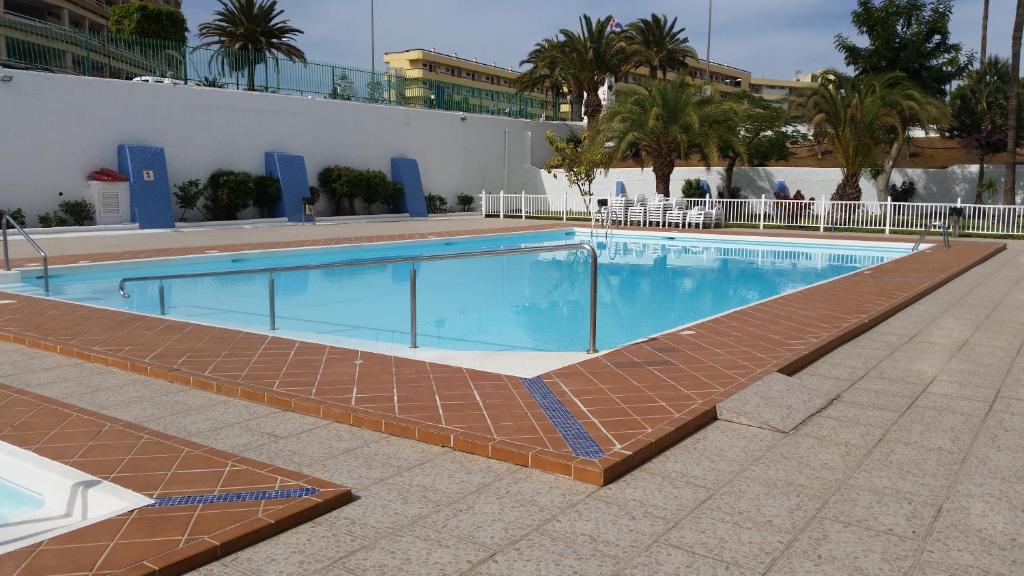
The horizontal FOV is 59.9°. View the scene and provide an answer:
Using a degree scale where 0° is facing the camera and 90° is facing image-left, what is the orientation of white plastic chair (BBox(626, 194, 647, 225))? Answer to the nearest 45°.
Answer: approximately 45°

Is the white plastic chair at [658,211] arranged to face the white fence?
no

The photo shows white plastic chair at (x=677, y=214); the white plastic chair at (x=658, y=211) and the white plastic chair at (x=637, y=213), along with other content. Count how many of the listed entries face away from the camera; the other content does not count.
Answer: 0

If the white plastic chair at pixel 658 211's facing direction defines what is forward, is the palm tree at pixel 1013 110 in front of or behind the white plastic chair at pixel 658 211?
behind

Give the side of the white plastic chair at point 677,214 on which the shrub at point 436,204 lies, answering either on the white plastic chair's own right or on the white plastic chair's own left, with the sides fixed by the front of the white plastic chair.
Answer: on the white plastic chair's own right

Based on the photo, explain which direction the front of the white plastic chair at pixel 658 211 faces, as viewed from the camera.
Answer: facing the viewer and to the left of the viewer

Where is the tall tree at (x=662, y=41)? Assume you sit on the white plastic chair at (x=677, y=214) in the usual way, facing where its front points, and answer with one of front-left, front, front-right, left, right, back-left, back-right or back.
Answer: back-right

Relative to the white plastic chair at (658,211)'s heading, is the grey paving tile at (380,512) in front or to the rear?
in front

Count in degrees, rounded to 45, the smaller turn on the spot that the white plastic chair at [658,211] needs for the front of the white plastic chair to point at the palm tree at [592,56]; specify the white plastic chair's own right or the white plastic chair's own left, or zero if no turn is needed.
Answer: approximately 135° to the white plastic chair's own right

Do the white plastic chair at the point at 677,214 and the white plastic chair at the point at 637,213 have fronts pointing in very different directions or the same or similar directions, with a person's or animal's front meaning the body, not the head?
same or similar directions

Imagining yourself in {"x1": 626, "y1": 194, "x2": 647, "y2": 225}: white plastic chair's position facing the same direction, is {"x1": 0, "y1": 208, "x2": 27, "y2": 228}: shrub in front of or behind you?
in front

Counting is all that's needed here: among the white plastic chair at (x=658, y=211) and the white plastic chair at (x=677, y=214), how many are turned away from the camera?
0

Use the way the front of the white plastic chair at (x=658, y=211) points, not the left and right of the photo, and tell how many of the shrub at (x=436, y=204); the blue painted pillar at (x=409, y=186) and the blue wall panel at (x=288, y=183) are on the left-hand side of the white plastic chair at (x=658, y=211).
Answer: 0

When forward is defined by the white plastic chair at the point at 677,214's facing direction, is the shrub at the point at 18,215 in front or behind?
in front

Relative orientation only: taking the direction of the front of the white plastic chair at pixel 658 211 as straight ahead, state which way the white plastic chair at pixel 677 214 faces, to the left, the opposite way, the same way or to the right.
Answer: the same way

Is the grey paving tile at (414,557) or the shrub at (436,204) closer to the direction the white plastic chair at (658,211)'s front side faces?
the grey paving tile
